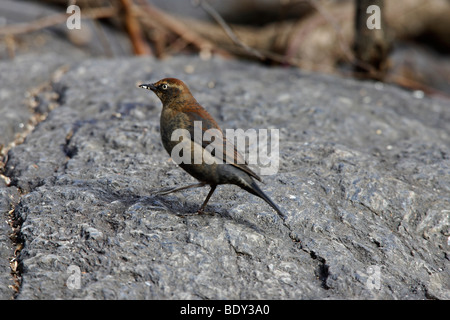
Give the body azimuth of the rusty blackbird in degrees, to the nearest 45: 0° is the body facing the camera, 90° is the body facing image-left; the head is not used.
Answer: approximately 90°
